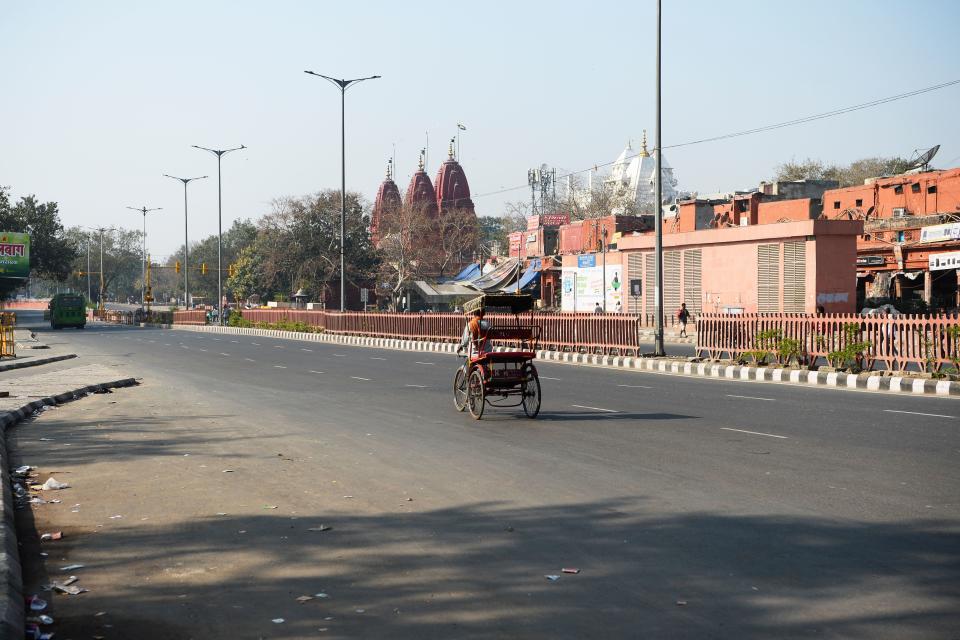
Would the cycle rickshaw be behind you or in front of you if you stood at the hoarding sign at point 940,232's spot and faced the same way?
in front

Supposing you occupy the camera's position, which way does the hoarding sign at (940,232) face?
facing the viewer and to the left of the viewer

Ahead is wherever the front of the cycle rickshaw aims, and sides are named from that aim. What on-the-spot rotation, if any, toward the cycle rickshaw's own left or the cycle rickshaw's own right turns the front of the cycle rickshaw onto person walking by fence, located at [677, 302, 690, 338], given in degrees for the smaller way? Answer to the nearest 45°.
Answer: approximately 45° to the cycle rickshaw's own right

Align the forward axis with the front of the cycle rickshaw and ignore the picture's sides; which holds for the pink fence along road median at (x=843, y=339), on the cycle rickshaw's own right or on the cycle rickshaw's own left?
on the cycle rickshaw's own right

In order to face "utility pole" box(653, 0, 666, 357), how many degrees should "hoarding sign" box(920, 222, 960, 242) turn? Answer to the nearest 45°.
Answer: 0° — it already faces it

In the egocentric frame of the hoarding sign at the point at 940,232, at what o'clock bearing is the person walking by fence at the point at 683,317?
The person walking by fence is roughly at 1 o'clock from the hoarding sign.

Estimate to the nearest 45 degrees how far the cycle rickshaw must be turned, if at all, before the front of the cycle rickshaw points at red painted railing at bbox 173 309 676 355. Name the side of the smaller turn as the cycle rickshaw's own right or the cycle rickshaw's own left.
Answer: approximately 45° to the cycle rickshaw's own right

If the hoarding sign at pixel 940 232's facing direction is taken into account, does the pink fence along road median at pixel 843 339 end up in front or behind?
in front

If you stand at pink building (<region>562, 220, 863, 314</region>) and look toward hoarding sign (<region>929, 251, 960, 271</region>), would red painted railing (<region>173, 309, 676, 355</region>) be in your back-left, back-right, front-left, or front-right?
back-right

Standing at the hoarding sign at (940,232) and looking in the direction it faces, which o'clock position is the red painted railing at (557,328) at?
The red painted railing is roughly at 12 o'clock from the hoarding sign.

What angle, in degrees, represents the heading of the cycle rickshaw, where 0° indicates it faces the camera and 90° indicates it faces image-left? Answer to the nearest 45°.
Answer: approximately 135°

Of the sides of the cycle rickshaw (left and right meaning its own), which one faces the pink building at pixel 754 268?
right

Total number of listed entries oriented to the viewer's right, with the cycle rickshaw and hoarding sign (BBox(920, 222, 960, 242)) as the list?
0
